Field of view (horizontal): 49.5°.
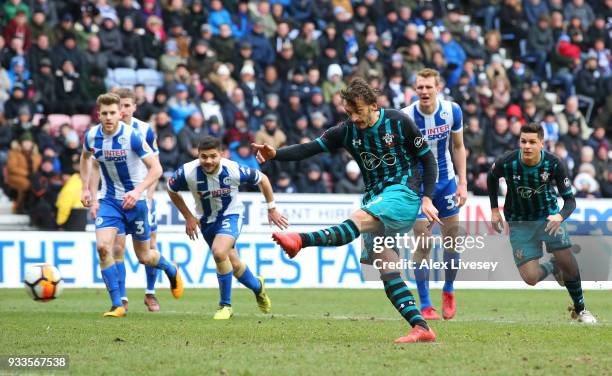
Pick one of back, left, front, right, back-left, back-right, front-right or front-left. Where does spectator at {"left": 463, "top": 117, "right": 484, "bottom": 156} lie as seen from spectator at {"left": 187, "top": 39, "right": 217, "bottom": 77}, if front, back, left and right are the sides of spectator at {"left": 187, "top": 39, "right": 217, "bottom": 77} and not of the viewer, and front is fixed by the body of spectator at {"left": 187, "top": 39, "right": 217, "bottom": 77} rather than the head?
left

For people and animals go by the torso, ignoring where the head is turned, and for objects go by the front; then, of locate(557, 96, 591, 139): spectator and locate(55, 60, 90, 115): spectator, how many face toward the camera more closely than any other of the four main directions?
2

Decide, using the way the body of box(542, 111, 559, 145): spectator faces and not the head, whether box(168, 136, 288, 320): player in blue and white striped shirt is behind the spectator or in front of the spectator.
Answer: in front

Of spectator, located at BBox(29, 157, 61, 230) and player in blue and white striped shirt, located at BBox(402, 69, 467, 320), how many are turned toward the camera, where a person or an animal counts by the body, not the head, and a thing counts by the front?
2

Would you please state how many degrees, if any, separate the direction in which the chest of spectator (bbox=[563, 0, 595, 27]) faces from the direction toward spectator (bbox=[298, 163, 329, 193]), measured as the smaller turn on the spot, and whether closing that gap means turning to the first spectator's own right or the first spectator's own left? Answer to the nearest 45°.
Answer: approximately 45° to the first spectator's own right

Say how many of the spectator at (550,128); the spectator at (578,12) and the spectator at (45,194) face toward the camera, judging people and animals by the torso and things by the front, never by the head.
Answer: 3

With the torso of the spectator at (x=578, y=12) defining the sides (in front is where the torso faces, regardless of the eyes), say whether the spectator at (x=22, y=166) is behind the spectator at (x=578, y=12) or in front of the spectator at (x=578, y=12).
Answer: in front

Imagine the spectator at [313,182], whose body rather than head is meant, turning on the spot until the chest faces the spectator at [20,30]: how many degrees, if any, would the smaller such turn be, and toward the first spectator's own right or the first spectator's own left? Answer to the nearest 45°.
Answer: approximately 90° to the first spectator's own right

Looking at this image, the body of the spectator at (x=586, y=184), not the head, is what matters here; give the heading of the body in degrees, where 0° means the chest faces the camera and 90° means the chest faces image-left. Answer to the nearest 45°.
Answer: approximately 0°
